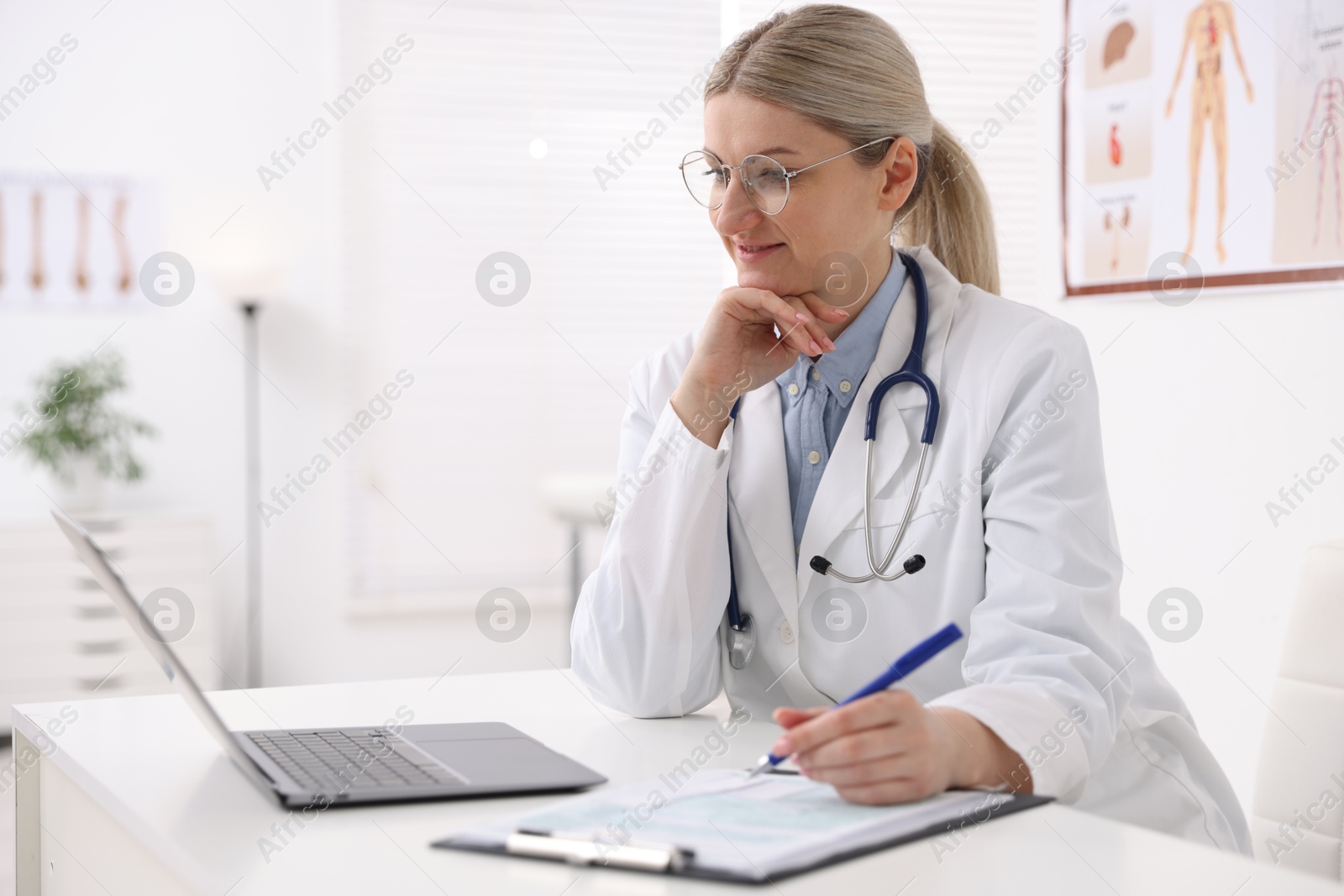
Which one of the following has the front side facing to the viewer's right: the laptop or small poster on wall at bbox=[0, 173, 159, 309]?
the laptop

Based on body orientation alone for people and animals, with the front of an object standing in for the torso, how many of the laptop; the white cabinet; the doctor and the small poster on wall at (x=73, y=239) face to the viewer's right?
1

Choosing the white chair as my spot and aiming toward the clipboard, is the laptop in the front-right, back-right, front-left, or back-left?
front-right

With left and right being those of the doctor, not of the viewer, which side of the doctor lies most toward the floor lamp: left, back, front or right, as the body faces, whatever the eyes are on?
right

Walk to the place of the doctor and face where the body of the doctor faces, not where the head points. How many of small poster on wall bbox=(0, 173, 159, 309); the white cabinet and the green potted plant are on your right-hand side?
3

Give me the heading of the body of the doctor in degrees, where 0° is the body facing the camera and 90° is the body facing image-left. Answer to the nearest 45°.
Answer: approximately 45°

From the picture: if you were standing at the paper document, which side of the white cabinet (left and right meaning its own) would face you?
front

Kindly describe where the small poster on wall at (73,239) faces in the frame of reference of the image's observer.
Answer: facing the viewer

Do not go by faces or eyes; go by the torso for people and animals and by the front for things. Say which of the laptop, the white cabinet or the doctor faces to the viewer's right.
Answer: the laptop

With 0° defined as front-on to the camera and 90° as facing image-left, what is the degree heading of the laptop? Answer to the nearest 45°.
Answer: approximately 270°

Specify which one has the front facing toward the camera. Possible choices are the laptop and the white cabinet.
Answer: the white cabinet
